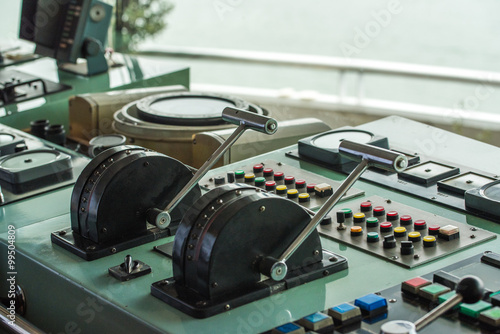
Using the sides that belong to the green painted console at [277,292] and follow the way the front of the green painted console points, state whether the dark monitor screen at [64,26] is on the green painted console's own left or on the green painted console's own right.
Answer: on the green painted console's own right

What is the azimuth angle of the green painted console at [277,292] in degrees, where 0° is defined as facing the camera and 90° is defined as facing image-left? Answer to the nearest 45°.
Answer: approximately 45°

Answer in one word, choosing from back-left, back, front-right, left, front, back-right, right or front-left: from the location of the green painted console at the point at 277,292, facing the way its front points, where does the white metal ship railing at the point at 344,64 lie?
back-right
